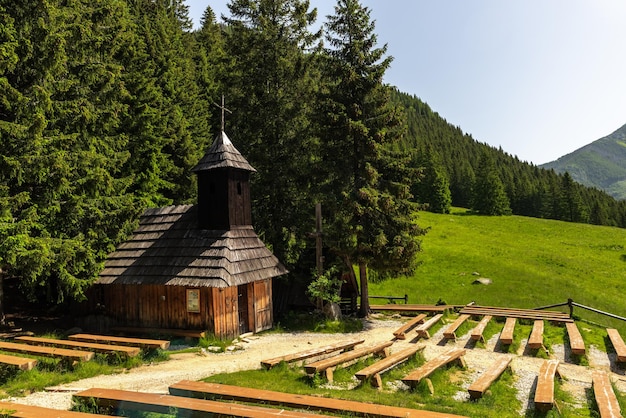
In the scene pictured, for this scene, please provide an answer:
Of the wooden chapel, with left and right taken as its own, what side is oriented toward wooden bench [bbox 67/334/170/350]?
right

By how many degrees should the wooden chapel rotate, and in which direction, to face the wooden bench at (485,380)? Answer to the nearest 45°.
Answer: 0° — it already faces it

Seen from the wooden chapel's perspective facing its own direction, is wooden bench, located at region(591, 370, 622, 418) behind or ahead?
ahead

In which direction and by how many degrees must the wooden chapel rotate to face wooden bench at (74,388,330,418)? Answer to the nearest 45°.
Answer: approximately 45° to its right

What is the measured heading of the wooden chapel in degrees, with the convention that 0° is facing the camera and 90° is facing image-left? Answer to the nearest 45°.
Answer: approximately 315°

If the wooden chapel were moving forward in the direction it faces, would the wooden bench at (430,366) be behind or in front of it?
in front

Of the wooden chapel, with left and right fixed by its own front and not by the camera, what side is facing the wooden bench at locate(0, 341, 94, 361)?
right
